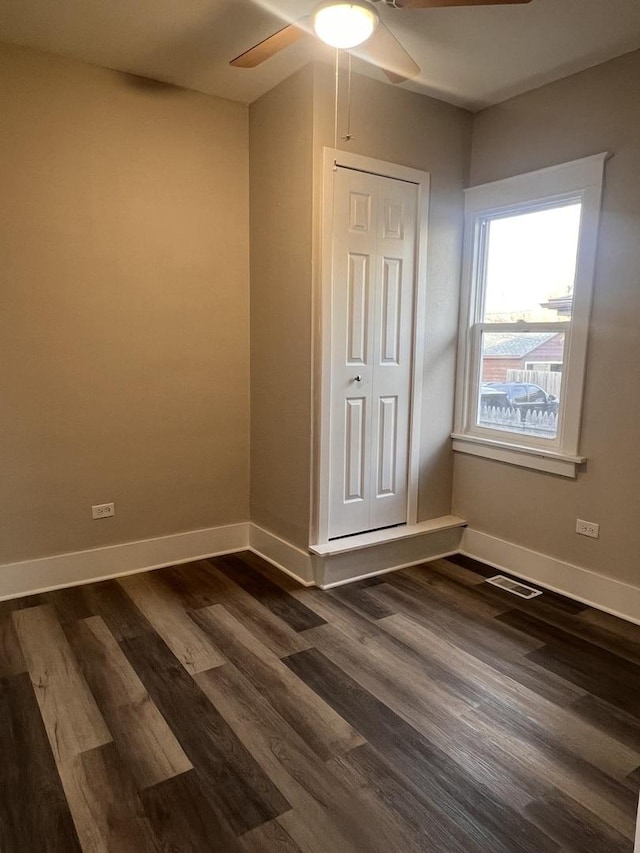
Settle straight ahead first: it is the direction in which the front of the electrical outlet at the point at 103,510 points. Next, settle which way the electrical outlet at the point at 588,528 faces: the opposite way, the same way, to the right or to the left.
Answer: to the right

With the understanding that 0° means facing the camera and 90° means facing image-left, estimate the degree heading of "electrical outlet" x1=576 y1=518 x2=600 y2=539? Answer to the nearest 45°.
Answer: approximately 45°

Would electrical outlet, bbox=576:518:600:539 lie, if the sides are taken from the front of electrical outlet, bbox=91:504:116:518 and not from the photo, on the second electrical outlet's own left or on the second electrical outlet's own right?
on the second electrical outlet's own left

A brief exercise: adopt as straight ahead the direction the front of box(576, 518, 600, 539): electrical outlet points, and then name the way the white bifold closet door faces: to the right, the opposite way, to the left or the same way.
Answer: to the left

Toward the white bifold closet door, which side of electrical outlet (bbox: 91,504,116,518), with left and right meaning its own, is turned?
left

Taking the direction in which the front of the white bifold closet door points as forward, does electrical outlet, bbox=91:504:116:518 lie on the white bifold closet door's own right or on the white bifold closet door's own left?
on the white bifold closet door's own right

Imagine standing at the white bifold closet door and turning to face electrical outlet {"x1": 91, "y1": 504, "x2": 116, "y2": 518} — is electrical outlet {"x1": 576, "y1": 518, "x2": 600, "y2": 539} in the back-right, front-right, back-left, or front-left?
back-left

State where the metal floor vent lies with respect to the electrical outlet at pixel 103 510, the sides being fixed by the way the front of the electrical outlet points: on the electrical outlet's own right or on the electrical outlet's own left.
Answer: on the electrical outlet's own left
